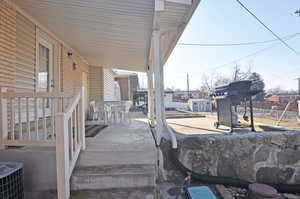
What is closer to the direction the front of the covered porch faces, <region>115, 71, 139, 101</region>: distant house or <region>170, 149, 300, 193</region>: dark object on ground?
the dark object on ground

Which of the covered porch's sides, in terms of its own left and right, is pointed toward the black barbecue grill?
front

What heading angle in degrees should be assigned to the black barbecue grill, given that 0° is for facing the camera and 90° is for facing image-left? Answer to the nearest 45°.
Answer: approximately 45°

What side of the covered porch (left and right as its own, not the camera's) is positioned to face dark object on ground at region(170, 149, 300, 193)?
front

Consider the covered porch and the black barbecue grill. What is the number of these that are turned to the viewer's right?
1

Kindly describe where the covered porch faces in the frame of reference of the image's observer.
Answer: facing to the right of the viewer

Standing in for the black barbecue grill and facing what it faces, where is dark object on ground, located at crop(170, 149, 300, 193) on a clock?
The dark object on ground is roughly at 11 o'clock from the black barbecue grill.
